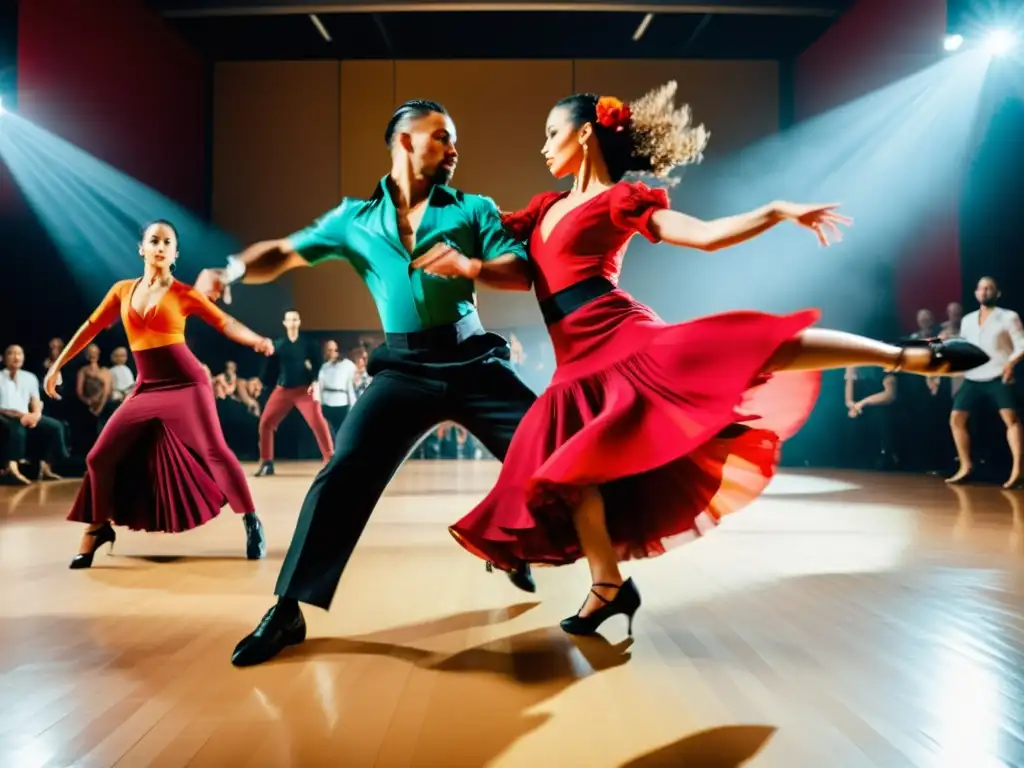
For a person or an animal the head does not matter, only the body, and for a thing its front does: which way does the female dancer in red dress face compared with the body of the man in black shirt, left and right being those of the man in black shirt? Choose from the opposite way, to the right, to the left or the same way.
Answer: to the right

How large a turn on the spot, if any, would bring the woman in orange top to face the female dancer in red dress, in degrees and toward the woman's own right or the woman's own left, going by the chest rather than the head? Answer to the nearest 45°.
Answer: approximately 45° to the woman's own left

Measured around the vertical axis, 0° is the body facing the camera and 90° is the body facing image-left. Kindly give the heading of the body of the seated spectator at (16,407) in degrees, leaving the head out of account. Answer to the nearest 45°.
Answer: approximately 315°

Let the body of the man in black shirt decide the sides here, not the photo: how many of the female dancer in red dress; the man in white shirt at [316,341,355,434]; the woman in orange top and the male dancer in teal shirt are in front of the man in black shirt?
3

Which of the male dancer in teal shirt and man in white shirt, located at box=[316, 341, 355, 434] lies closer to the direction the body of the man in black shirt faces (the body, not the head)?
the male dancer in teal shirt

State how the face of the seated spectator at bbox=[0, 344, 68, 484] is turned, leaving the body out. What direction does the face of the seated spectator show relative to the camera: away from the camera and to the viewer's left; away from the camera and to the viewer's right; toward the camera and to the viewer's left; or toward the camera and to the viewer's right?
toward the camera and to the viewer's right

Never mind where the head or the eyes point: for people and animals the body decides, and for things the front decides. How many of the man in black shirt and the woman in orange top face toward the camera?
2

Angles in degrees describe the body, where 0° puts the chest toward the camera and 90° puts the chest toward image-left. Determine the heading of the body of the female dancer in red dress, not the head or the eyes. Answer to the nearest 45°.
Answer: approximately 45°

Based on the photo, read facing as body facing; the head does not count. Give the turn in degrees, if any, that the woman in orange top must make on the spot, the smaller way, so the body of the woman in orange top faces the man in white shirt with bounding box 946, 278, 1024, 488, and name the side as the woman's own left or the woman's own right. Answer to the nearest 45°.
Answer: approximately 90° to the woman's own left

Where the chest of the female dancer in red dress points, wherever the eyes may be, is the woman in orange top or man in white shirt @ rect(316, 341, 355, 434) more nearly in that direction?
the woman in orange top

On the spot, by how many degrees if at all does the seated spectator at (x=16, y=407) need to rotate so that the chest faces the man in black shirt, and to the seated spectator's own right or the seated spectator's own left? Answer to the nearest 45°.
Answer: approximately 45° to the seated spectator's own left
